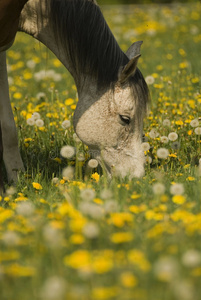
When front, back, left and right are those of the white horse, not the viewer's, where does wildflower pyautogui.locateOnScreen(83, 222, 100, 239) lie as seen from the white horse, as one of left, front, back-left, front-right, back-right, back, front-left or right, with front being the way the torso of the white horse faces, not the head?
right

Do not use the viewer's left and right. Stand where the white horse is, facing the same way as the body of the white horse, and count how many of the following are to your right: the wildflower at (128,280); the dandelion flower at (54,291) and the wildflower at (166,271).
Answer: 3

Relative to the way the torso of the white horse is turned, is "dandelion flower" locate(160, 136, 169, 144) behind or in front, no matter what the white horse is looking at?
in front

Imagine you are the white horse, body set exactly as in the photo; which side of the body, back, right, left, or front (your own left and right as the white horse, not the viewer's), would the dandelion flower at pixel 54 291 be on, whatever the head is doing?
right

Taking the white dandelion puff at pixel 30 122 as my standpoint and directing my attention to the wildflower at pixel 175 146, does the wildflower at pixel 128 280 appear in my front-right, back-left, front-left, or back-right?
front-right

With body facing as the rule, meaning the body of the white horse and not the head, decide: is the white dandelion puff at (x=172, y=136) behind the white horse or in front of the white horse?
in front

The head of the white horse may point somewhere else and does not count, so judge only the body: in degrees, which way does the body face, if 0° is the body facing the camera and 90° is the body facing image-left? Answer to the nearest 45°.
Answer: approximately 270°

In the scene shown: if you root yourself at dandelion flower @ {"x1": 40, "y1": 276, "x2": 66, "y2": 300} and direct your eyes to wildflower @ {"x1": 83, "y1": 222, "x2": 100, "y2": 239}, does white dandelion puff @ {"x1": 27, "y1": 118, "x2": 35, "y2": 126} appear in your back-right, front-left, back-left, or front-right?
front-left

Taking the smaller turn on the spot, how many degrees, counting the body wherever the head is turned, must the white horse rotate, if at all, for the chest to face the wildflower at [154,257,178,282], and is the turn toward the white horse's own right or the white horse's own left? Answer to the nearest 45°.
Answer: approximately 90° to the white horse's own right

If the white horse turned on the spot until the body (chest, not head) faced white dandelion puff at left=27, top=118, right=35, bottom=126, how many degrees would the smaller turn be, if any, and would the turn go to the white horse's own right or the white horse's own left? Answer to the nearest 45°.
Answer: approximately 135° to the white horse's own left

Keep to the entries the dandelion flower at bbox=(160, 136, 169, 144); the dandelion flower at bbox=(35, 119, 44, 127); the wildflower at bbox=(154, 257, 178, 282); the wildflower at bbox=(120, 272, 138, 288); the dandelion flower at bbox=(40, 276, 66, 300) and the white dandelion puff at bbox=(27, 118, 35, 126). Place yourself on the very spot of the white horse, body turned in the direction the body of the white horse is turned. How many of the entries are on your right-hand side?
3
